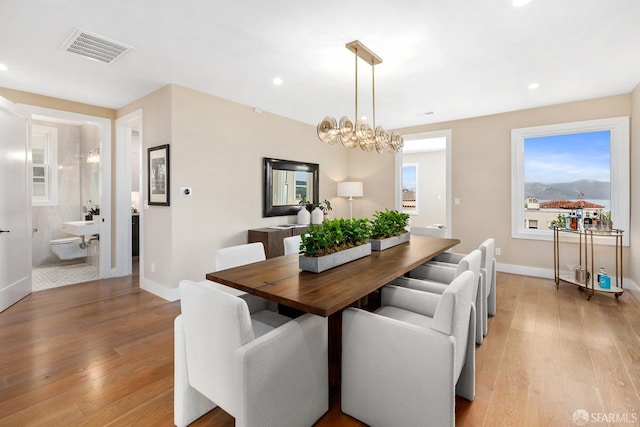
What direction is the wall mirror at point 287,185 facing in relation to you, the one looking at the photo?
facing the viewer and to the right of the viewer

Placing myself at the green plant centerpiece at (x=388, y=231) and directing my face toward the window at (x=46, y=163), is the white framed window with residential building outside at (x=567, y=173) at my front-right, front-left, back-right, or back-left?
back-right

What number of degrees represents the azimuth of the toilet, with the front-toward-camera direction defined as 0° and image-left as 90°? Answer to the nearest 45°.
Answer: approximately 90°

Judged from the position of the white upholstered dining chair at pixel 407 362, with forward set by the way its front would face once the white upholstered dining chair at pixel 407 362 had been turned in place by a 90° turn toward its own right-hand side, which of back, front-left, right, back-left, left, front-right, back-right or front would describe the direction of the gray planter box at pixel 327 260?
left

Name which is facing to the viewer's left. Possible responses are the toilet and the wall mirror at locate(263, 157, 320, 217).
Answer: the toilet

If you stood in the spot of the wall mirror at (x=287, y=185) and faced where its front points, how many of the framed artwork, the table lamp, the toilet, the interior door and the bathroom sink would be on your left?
1

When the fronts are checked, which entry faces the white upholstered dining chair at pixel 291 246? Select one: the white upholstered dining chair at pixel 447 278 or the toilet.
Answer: the white upholstered dining chair at pixel 447 278

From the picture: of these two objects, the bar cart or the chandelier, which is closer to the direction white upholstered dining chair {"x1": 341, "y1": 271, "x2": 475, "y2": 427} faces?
the chandelier

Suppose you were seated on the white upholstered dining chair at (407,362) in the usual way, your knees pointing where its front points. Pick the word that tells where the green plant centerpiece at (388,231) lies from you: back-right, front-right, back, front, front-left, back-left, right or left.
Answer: front-right

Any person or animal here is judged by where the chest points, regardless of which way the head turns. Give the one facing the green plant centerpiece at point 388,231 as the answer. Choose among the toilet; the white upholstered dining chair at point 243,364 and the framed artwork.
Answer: the white upholstered dining chair

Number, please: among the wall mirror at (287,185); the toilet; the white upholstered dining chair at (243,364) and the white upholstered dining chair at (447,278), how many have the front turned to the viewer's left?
2

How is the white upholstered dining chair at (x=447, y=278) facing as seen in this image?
to the viewer's left

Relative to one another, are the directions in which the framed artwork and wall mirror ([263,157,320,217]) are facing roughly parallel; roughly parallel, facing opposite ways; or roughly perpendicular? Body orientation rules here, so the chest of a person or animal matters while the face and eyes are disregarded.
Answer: roughly perpendicular

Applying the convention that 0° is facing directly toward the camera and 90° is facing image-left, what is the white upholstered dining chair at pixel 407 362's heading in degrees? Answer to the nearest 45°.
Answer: approximately 135°

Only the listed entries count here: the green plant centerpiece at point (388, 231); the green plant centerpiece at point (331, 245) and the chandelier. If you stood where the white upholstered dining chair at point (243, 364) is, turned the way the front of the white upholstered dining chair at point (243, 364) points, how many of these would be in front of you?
3

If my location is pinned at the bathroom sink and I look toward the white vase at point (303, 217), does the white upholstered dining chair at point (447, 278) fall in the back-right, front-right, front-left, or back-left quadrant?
front-right
